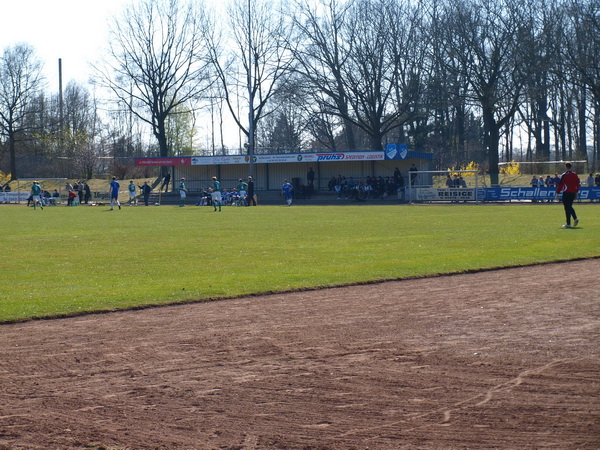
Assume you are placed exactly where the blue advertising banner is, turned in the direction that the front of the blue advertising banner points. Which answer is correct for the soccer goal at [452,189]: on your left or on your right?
on your right

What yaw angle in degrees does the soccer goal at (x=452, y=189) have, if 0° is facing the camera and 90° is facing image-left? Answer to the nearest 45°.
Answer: approximately 0°

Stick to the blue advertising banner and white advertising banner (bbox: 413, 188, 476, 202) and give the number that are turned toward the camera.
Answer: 2

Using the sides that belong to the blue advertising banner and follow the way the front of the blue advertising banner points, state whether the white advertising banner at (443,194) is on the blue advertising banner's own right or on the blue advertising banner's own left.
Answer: on the blue advertising banner's own right

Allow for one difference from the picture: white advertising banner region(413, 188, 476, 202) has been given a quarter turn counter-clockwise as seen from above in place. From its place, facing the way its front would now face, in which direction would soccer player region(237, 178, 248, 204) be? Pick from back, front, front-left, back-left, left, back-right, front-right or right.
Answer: back

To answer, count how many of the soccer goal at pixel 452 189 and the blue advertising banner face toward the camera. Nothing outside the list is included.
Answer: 2

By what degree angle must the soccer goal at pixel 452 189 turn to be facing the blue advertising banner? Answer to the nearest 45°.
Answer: approximately 45° to its left

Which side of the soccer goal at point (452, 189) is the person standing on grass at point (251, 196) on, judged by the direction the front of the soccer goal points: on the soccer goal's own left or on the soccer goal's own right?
on the soccer goal's own right

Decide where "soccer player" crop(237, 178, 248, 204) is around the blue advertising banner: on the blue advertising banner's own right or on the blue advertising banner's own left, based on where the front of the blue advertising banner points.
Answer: on the blue advertising banner's own right

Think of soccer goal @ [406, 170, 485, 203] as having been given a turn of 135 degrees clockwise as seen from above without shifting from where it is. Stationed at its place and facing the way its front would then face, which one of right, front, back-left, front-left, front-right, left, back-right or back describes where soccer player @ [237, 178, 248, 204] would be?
front-left

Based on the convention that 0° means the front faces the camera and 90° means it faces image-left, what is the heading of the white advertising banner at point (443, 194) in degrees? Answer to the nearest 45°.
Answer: approximately 0°
